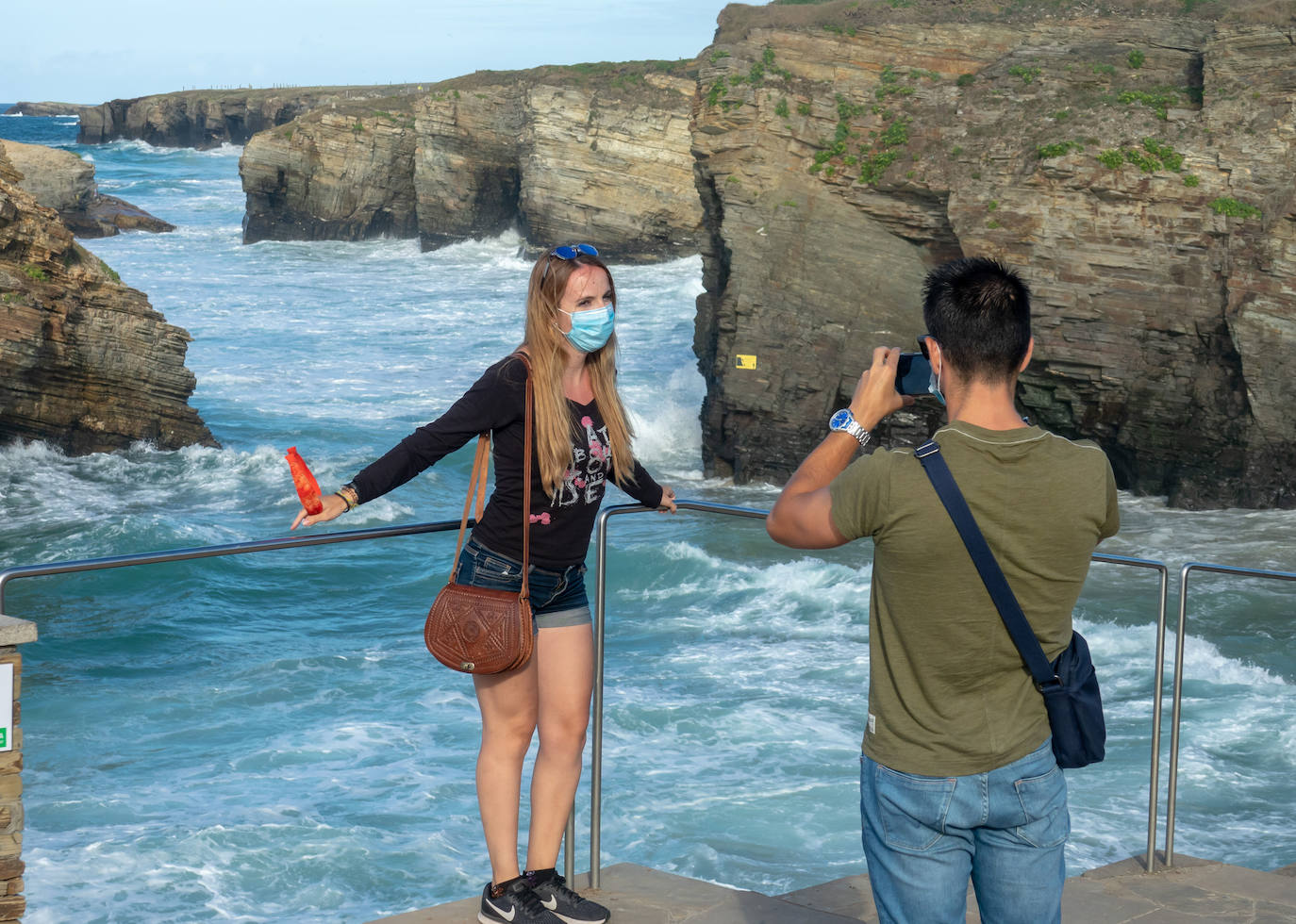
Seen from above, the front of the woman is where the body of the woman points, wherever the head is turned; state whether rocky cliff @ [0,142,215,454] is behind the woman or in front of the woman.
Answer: behind

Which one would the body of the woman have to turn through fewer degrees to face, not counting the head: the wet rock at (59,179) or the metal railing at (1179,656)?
the metal railing

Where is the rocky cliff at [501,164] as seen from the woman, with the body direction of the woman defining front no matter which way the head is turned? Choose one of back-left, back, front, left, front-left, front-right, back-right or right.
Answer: back-left

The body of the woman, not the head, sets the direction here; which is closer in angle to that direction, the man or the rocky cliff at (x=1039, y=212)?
the man

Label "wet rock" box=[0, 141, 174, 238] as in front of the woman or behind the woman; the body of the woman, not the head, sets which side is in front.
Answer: behind

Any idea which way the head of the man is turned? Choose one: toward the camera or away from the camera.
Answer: away from the camera

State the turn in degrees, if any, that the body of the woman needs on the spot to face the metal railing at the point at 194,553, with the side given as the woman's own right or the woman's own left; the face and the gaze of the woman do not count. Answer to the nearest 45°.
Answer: approximately 135° to the woman's own right

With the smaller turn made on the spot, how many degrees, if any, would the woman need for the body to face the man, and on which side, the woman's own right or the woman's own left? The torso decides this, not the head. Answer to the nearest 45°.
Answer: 0° — they already face them

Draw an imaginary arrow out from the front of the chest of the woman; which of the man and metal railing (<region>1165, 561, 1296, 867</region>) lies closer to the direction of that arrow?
the man

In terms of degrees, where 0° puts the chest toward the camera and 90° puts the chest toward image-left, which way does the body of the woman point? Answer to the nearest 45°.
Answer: approximately 315°

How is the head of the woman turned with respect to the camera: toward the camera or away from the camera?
toward the camera
